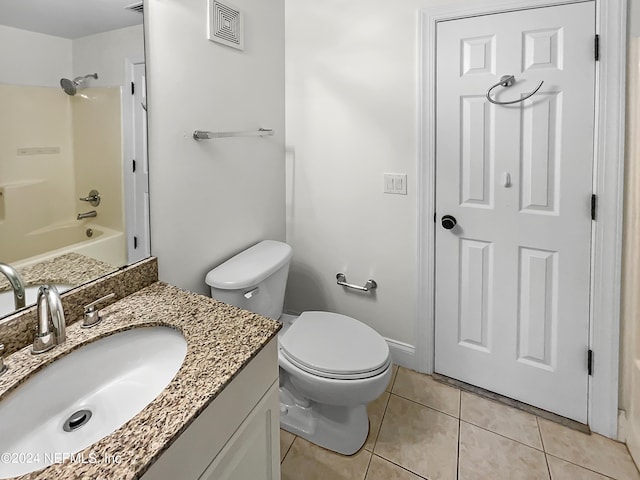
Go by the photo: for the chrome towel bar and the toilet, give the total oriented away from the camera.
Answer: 0

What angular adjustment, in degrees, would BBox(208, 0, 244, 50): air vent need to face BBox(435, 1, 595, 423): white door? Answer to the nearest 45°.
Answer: approximately 45° to its left

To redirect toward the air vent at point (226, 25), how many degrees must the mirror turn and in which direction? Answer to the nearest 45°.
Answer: approximately 90° to its left

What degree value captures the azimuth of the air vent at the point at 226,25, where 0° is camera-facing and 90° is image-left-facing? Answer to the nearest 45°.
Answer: approximately 315°

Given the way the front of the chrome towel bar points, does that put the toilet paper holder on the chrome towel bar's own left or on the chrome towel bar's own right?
on the chrome towel bar's own left

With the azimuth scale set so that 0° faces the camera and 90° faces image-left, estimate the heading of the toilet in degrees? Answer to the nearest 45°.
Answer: approximately 315°

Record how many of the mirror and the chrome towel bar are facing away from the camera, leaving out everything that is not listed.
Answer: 0
